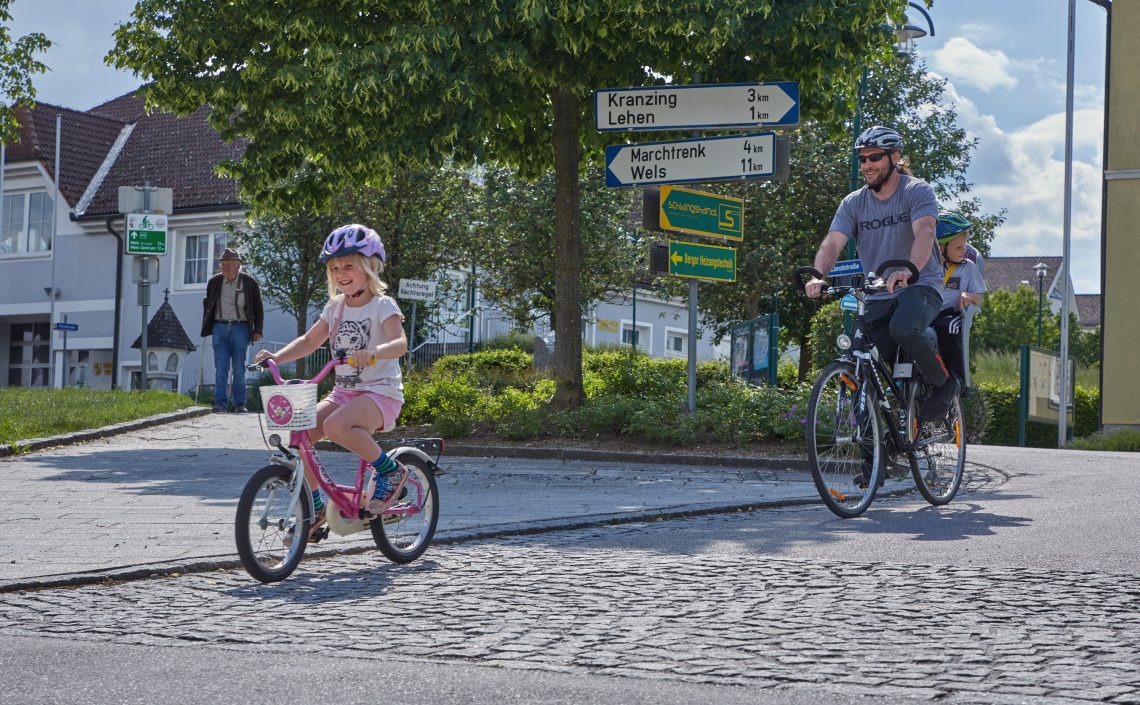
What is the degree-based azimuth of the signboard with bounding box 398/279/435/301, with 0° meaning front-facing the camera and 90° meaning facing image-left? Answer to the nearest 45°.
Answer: approximately 0°

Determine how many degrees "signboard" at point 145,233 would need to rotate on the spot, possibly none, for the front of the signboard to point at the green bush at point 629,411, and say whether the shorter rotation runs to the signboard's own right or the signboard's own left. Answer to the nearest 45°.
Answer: approximately 45° to the signboard's own left

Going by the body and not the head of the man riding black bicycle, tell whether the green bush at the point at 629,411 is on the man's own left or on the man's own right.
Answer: on the man's own right

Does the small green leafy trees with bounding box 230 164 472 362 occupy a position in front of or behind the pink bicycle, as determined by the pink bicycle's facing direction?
behind

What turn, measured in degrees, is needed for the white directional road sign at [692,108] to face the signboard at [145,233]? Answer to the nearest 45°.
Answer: approximately 135° to its right

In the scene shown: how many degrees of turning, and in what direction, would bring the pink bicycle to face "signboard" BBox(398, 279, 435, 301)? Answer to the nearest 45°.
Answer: approximately 135° to its right

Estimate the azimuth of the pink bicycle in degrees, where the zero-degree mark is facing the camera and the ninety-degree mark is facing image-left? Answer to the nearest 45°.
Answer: approximately 45°

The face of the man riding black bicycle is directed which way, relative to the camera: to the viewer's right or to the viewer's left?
to the viewer's left

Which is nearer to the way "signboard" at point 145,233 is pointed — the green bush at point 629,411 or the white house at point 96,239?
the green bush
